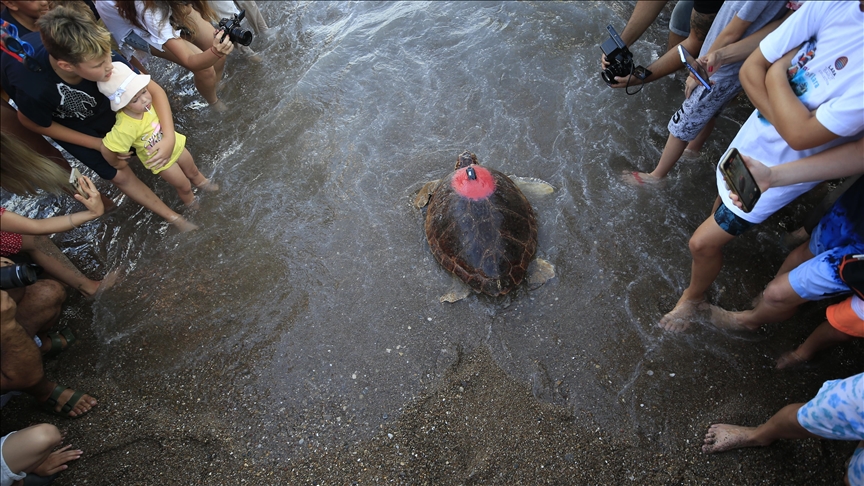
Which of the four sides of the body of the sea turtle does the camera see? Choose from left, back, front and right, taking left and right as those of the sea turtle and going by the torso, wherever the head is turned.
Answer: back

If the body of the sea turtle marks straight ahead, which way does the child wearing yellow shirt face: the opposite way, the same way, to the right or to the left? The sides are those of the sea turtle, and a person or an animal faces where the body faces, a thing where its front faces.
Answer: to the right

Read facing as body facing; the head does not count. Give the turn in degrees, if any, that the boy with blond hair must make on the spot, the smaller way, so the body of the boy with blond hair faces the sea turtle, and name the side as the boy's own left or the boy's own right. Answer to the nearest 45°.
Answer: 0° — they already face it

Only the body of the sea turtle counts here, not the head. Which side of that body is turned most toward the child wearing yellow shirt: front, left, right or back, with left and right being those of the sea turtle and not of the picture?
left

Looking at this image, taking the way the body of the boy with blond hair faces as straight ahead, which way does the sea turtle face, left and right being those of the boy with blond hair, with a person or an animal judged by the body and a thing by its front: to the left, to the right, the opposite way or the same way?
to the left

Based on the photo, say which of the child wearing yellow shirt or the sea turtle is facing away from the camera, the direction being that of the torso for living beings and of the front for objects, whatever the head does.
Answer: the sea turtle

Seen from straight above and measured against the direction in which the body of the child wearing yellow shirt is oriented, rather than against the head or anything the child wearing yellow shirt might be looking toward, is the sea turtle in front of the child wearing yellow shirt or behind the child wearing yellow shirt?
in front

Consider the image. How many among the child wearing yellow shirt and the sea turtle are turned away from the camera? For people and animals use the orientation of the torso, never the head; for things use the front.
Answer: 1

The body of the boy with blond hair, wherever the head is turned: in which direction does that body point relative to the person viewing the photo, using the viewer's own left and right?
facing the viewer and to the right of the viewer

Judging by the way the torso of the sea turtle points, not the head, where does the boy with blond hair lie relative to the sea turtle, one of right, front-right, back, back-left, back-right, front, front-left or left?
left

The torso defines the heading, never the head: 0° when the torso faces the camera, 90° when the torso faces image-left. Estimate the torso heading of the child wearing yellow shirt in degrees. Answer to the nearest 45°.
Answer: approximately 315°

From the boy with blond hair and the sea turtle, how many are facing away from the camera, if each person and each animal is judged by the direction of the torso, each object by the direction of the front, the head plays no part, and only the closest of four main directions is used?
1
